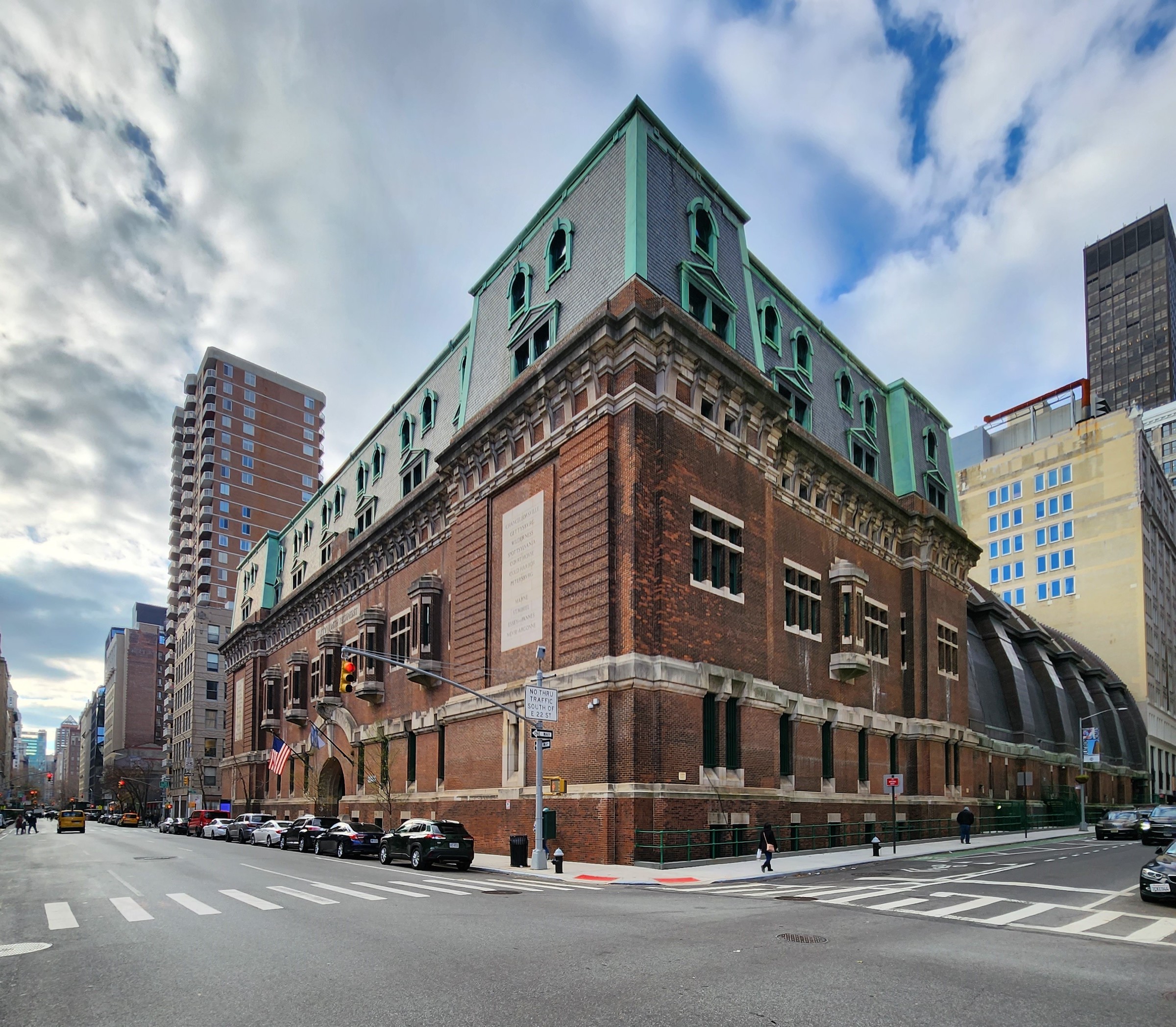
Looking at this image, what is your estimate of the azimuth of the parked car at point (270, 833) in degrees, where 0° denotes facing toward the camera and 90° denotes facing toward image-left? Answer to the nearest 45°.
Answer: approximately 135°

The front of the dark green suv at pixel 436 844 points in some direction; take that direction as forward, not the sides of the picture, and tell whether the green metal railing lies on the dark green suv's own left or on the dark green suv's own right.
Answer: on the dark green suv's own right

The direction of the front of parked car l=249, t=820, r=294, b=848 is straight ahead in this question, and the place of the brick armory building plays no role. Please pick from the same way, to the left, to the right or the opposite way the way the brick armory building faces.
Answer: to the left

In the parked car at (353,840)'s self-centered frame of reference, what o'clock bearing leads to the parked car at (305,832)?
the parked car at (305,832) is roughly at 1 o'clock from the parked car at (353,840).

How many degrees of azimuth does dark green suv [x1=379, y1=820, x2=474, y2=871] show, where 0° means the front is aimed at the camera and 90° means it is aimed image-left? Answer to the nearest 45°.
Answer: approximately 135°

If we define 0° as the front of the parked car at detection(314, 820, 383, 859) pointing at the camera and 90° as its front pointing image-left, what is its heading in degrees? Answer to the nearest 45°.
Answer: approximately 135°

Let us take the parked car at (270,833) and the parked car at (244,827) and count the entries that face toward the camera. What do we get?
0

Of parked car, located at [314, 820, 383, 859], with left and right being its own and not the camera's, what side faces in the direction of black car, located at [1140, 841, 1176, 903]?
back

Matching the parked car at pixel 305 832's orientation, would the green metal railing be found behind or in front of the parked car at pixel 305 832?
behind
